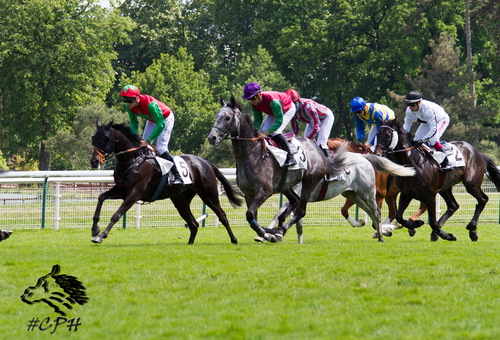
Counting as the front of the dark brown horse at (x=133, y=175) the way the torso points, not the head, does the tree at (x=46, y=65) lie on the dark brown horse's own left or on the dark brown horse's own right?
on the dark brown horse's own right

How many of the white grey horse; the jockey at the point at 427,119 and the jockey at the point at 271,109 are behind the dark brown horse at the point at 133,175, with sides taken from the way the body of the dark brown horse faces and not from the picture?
3

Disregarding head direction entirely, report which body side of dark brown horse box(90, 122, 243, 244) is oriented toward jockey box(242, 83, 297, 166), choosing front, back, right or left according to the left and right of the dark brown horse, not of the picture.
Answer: back

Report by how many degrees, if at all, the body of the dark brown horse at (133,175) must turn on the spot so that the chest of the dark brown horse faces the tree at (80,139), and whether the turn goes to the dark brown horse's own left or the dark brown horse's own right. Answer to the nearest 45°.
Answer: approximately 90° to the dark brown horse's own right

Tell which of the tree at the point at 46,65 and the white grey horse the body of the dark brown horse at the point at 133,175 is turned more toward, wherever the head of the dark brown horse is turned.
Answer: the tree

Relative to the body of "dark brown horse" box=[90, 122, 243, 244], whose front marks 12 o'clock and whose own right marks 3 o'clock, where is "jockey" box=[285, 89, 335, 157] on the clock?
The jockey is roughly at 5 o'clock from the dark brown horse.

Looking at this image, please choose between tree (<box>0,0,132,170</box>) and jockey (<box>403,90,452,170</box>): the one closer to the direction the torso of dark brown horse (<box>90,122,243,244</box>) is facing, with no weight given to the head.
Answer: the tree

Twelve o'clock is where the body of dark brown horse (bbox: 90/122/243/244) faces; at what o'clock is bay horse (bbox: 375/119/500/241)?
The bay horse is roughly at 6 o'clock from the dark brown horse.

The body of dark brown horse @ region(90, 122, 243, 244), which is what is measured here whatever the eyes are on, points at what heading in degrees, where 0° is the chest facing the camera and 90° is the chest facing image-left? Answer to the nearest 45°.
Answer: approximately 90°

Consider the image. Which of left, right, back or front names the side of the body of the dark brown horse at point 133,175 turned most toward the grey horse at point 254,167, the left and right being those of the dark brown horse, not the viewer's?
back
